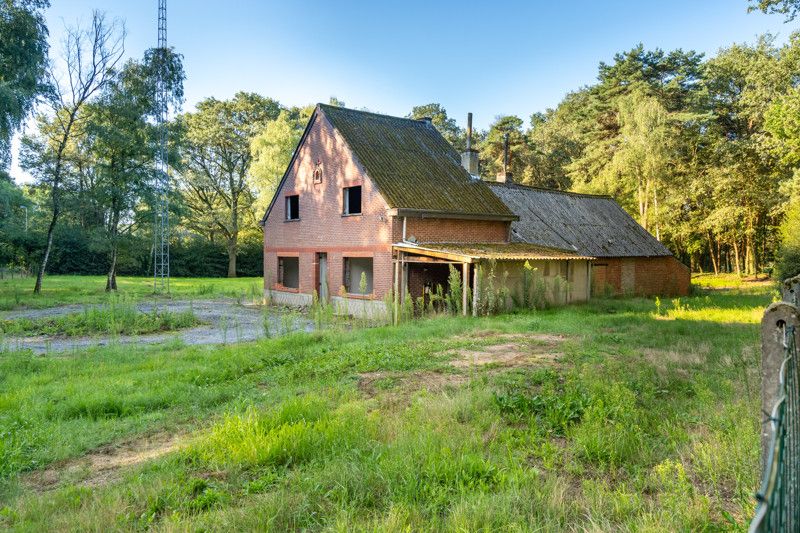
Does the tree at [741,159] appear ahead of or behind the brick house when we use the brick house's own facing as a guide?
behind

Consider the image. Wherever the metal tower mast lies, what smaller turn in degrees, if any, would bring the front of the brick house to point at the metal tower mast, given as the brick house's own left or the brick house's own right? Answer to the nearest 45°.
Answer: approximately 90° to the brick house's own right

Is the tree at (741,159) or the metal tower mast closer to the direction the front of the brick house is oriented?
the metal tower mast

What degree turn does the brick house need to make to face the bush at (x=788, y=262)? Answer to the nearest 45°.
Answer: approximately 135° to its left

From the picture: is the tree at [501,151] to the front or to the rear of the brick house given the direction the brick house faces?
to the rear

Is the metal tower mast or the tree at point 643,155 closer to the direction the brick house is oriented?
the metal tower mast

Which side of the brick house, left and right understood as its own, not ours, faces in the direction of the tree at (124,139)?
right

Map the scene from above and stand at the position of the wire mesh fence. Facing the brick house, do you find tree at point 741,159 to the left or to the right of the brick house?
right

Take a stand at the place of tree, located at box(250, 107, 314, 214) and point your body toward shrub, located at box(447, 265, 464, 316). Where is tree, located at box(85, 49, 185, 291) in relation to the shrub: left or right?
right

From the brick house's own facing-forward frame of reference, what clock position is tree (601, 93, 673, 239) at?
The tree is roughly at 6 o'clock from the brick house.

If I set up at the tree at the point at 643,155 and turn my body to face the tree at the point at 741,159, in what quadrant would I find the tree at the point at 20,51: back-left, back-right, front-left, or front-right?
back-right

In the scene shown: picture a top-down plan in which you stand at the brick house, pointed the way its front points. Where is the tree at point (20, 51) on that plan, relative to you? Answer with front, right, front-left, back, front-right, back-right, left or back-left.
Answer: front-right

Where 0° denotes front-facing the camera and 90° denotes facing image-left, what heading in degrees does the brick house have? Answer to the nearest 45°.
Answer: approximately 45°
